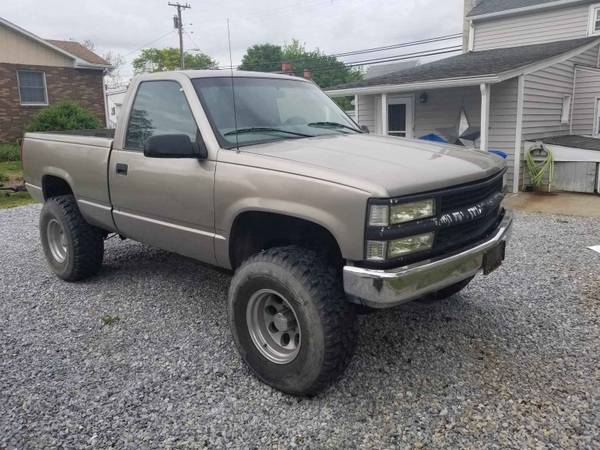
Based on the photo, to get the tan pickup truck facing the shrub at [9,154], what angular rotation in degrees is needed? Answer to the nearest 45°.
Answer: approximately 180°

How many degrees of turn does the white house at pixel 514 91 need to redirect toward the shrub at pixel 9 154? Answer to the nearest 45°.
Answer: approximately 45° to its right

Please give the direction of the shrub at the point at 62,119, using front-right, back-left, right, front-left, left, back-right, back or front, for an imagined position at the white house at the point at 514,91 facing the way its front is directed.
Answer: front-right

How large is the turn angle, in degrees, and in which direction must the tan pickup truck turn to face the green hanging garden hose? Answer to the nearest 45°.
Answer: approximately 90° to its left

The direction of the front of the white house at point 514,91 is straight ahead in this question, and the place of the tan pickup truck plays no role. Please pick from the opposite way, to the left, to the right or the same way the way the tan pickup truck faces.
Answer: to the left

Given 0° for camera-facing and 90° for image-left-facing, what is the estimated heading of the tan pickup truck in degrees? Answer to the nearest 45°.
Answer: approximately 315°

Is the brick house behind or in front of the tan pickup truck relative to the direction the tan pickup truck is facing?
behind

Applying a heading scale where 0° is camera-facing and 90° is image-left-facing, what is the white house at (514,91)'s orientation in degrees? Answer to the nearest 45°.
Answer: approximately 45°

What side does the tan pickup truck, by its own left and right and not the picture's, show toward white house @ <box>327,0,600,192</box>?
left
